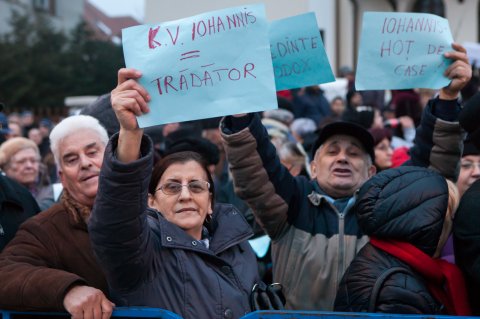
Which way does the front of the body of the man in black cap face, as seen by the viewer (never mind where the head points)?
toward the camera

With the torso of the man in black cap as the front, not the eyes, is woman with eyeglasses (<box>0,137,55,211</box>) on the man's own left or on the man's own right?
on the man's own right

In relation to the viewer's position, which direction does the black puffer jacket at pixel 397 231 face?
facing away from the viewer and to the right of the viewer

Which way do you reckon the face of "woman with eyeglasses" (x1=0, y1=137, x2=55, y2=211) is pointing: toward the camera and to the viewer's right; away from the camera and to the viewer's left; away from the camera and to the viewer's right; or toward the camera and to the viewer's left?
toward the camera and to the viewer's right

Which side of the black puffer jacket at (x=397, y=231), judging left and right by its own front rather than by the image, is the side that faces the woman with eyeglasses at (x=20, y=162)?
left

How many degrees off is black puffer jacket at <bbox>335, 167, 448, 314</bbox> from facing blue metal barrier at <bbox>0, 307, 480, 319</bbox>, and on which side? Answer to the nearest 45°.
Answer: approximately 180°

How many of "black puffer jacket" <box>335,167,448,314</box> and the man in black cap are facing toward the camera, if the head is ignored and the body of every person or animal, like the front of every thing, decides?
1

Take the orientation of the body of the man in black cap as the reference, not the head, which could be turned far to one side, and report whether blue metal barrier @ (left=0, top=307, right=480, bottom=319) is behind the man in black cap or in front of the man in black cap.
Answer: in front

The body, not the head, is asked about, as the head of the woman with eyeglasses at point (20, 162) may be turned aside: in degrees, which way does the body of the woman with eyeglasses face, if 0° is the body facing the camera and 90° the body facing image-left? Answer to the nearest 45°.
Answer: approximately 315°
